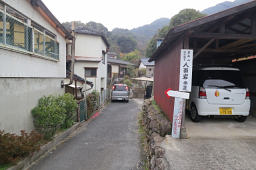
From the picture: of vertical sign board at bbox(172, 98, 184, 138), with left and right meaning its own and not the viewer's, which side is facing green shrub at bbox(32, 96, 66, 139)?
right

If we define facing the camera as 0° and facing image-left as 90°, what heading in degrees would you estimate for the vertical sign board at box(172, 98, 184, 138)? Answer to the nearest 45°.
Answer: approximately 0°

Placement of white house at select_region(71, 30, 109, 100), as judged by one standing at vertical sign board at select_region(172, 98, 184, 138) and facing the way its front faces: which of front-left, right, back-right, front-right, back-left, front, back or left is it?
back-right

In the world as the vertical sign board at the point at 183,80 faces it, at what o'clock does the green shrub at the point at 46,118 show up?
The green shrub is roughly at 3 o'clock from the vertical sign board.
